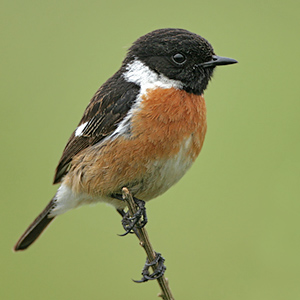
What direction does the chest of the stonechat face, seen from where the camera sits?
to the viewer's right
